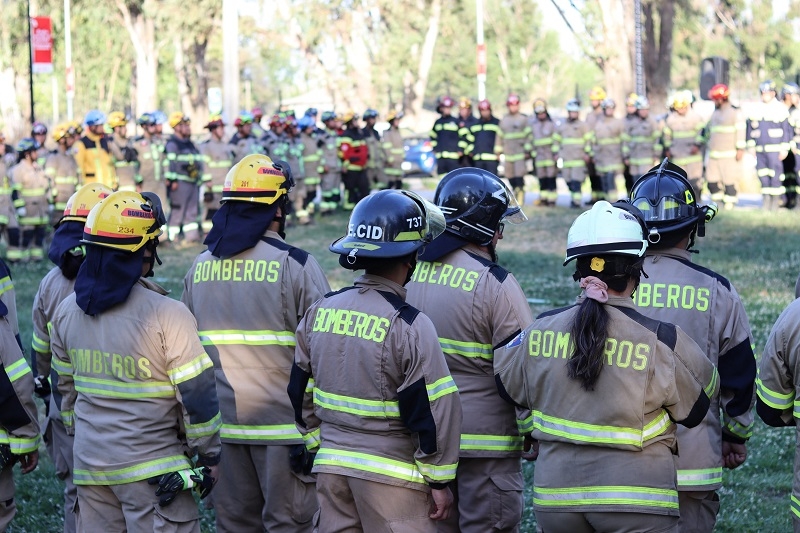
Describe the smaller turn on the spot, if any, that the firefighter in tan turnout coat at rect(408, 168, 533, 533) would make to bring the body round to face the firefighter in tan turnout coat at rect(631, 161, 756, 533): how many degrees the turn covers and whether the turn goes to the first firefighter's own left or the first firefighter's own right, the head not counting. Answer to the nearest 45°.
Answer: approximately 45° to the first firefighter's own right

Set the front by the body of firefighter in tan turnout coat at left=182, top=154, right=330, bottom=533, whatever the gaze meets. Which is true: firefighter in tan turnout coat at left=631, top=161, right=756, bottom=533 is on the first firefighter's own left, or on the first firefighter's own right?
on the first firefighter's own right

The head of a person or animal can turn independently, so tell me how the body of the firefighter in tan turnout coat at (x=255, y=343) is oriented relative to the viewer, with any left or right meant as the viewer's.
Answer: facing away from the viewer and to the right of the viewer

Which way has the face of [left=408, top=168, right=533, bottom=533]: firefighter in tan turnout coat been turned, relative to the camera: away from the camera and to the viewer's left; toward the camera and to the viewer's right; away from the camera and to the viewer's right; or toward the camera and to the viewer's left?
away from the camera and to the viewer's right

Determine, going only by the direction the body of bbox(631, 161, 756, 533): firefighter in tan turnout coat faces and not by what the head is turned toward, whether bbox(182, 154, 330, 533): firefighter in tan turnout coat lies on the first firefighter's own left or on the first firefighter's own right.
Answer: on the first firefighter's own left

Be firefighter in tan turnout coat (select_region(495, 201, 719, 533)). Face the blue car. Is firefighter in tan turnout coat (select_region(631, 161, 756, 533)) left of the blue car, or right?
right

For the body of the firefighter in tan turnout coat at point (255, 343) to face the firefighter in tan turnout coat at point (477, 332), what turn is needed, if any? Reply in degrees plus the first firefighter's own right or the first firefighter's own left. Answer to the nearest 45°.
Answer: approximately 90° to the first firefighter's own right

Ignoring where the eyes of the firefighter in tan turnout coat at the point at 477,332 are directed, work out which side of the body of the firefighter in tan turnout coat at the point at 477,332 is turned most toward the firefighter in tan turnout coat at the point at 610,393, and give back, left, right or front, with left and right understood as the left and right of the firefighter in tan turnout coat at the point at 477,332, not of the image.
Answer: right

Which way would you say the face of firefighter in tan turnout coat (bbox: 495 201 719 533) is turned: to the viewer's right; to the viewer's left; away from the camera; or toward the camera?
away from the camera

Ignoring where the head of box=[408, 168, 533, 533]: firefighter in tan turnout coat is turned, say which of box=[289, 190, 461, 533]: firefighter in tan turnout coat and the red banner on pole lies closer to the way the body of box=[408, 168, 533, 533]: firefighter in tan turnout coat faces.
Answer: the red banner on pole
